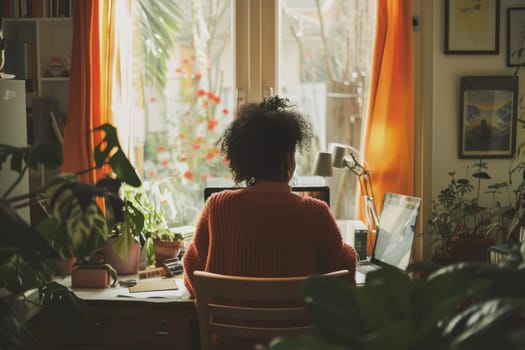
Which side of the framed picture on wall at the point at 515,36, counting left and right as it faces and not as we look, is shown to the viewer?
front

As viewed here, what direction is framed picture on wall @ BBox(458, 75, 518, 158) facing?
toward the camera

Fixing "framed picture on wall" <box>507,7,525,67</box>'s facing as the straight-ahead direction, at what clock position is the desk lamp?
The desk lamp is roughly at 2 o'clock from the framed picture on wall.

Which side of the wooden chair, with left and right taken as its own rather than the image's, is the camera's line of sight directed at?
back

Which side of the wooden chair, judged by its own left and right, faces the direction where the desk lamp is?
front

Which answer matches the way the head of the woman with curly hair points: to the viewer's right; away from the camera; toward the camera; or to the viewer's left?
away from the camera

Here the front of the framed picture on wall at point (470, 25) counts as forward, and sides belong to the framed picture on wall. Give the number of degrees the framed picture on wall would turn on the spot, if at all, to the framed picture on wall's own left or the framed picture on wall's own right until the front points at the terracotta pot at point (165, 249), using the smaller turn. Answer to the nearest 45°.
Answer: approximately 45° to the framed picture on wall's own right

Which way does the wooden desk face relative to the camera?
toward the camera

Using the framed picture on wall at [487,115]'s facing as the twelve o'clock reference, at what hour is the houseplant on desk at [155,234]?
The houseplant on desk is roughly at 2 o'clock from the framed picture on wall.

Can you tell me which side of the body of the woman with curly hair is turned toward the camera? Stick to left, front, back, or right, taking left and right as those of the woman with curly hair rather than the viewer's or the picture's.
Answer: back

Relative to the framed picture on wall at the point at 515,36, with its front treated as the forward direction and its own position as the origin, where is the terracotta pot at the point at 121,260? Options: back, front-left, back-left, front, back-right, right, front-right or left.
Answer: front-right

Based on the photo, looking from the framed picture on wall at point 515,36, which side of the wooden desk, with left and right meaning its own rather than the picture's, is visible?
left

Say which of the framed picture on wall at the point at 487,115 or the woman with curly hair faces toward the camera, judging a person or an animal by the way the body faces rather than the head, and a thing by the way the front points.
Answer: the framed picture on wall

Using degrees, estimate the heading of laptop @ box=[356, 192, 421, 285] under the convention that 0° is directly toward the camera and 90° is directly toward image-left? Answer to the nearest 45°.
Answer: approximately 45°

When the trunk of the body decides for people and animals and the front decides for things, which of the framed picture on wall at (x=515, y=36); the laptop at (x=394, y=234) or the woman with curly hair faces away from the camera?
the woman with curly hair
